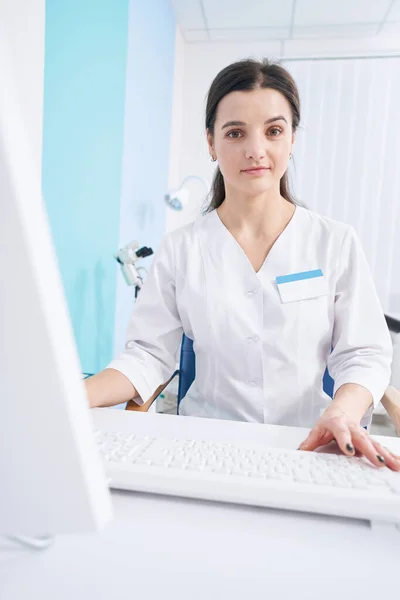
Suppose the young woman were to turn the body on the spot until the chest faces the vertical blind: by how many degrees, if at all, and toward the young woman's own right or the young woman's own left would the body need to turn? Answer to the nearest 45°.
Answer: approximately 180°

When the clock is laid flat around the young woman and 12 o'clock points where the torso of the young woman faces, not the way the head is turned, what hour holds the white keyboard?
The white keyboard is roughly at 12 o'clock from the young woman.

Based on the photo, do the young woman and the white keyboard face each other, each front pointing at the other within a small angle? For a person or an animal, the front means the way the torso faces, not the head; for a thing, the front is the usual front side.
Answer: yes

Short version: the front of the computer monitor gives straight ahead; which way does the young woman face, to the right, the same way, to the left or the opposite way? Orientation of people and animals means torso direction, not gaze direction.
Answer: the opposite way

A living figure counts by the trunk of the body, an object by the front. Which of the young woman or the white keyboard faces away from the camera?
the white keyboard

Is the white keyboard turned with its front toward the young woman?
yes

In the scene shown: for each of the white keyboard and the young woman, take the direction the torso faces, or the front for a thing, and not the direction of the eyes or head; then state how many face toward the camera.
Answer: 1

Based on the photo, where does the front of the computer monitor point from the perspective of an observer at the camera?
facing away from the viewer and to the right of the viewer

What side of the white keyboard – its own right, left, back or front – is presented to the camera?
back

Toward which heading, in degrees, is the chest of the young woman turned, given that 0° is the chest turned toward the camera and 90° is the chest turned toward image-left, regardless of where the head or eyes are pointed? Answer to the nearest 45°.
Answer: approximately 0°
